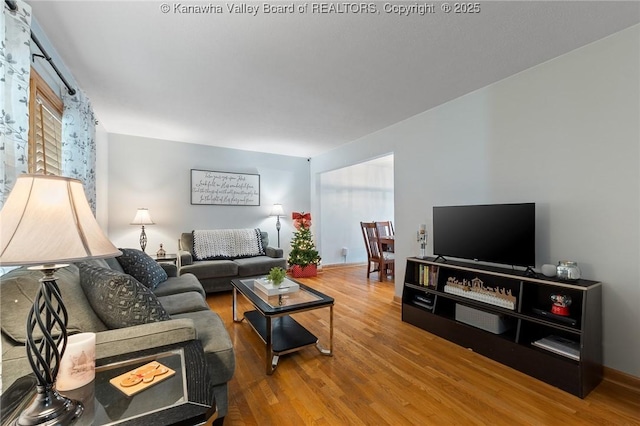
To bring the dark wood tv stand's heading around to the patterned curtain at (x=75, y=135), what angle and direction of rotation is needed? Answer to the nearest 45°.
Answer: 0° — it already faces it

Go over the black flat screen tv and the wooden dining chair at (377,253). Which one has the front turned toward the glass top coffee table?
the black flat screen tv

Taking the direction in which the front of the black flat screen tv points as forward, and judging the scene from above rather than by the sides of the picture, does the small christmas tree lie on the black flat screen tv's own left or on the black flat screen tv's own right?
on the black flat screen tv's own right

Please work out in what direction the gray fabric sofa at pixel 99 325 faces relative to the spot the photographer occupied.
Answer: facing to the right of the viewer

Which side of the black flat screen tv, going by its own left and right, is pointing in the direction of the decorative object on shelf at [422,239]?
right

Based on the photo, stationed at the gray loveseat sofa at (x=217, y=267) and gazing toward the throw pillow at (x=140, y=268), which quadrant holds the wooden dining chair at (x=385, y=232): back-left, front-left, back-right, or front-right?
back-left

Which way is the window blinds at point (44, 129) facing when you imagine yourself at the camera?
facing to the right of the viewer
